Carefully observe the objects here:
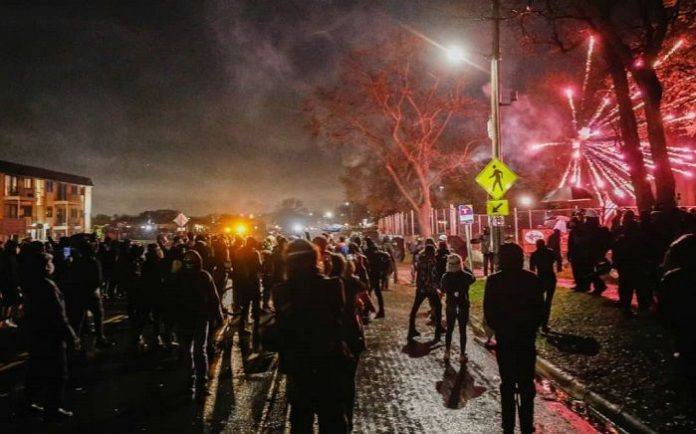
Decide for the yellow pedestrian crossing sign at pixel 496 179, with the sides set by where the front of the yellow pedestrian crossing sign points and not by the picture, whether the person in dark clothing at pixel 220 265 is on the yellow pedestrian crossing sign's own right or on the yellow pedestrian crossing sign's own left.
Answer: on the yellow pedestrian crossing sign's own right

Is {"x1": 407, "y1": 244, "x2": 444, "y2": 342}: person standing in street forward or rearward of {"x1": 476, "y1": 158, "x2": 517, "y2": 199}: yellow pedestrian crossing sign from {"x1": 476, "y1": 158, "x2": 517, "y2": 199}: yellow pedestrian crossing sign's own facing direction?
forward

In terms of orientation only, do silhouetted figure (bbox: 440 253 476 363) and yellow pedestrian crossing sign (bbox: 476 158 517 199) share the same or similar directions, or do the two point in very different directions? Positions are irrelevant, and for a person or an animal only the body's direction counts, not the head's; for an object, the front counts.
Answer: very different directions

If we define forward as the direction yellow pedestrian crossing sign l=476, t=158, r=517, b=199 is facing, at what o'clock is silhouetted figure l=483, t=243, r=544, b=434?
The silhouetted figure is roughly at 12 o'clock from the yellow pedestrian crossing sign.

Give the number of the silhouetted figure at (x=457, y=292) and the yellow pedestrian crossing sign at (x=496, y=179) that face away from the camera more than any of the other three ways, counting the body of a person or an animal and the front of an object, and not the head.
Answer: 1

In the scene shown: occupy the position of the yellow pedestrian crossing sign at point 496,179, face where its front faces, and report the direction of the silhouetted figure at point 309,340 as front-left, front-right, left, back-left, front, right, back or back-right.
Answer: front

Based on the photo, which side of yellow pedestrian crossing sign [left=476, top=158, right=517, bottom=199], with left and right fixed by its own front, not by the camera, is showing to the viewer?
front

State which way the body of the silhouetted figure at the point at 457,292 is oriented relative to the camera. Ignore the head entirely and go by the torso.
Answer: away from the camera
